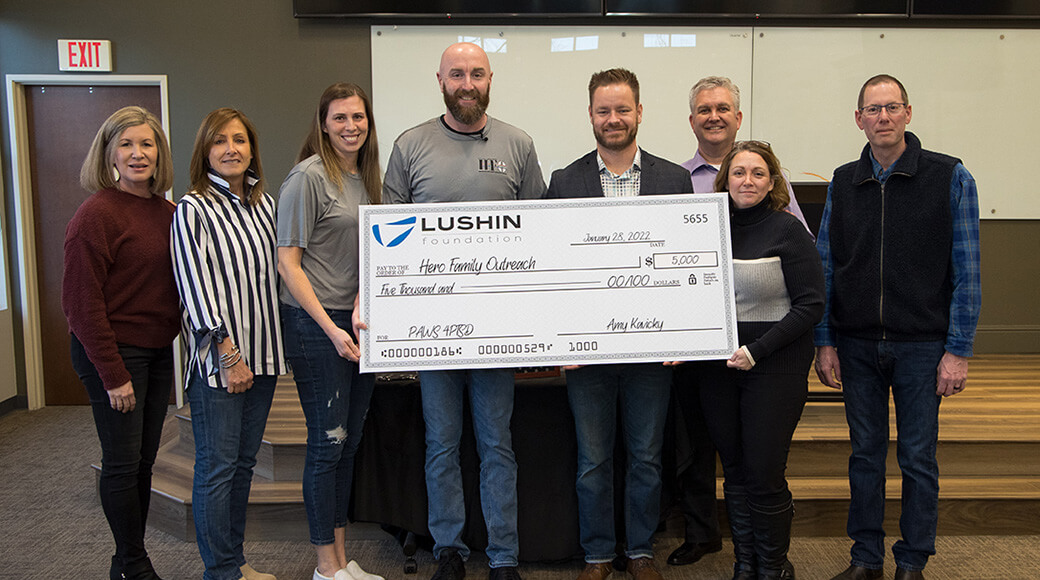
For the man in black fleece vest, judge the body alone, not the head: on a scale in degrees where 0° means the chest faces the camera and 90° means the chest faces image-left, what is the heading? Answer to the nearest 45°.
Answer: approximately 0°

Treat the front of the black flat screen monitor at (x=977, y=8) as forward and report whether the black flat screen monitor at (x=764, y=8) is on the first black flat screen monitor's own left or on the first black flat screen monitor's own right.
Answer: on the first black flat screen monitor's own right

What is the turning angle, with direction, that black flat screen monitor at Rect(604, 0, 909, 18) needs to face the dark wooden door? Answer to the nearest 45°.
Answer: approximately 90° to its right

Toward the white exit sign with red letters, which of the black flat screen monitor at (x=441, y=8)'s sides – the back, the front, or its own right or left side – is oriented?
right

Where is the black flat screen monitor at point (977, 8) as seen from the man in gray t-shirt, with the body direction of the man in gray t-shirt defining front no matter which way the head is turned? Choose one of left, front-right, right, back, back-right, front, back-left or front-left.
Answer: back-left

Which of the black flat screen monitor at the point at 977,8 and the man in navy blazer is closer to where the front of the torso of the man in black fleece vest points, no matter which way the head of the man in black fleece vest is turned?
the man in navy blazer

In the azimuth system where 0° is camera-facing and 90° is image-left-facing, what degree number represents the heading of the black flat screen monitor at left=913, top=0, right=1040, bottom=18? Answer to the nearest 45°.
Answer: approximately 0°

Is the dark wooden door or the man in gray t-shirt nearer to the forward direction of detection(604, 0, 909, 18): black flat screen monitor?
the man in gray t-shirt
